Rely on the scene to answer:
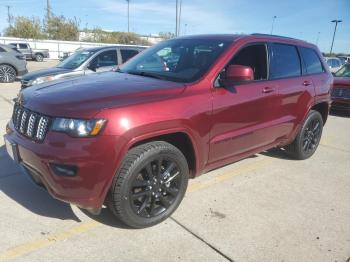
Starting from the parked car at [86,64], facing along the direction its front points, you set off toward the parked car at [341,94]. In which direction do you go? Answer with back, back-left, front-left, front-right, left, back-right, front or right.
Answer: back-left

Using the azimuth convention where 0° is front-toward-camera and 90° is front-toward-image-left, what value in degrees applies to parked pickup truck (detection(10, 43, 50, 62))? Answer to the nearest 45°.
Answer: approximately 90°

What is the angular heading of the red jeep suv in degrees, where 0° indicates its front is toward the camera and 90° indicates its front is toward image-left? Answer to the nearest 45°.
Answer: approximately 45°

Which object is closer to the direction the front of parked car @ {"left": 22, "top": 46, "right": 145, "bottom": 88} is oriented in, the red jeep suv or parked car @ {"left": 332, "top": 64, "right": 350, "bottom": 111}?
the red jeep suv
